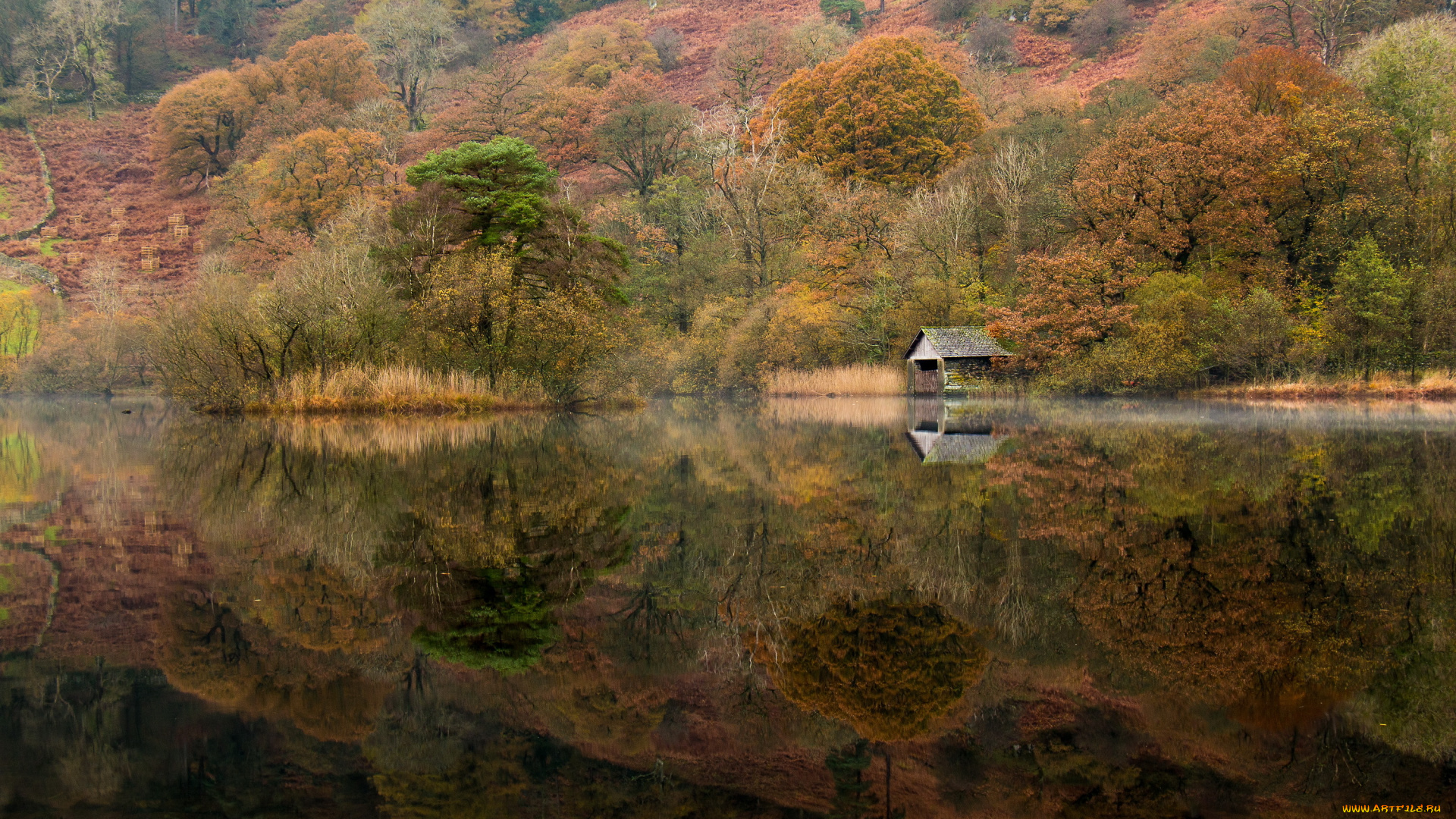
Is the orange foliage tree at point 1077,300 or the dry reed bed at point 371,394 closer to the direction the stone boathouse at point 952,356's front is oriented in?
the dry reed bed

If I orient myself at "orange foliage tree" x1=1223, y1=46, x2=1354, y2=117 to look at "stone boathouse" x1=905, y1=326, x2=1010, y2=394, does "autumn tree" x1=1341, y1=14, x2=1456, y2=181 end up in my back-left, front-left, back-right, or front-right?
back-left

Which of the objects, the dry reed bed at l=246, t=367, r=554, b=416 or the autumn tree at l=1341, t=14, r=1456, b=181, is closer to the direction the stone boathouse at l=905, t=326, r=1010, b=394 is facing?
the dry reed bed

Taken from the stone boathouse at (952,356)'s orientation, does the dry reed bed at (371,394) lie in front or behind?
in front

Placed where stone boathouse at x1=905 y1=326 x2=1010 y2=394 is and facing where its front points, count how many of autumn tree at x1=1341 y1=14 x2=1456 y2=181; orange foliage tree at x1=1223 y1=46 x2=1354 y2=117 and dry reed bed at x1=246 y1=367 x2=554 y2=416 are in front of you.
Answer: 1

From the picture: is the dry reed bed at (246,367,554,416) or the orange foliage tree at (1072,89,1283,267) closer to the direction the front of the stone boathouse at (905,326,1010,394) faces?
the dry reed bed

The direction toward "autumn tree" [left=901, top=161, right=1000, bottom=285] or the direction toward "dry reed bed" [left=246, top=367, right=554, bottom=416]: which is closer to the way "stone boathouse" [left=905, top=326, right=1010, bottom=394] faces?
the dry reed bed

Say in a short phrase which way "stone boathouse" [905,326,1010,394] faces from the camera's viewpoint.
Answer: facing the viewer and to the left of the viewer
